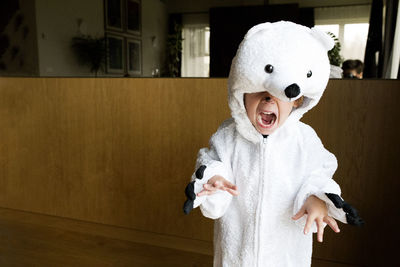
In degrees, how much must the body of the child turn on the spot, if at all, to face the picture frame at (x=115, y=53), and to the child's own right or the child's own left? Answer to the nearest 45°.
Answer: approximately 135° to the child's own right

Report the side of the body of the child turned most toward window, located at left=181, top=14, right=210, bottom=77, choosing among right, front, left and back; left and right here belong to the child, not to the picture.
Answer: back

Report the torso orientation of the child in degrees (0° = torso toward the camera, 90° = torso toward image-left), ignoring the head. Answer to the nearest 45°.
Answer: approximately 0°

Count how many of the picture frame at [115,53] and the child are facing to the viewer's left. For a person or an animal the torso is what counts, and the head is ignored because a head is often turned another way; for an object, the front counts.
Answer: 0

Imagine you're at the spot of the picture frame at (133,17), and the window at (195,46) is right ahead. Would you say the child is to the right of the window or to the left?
right

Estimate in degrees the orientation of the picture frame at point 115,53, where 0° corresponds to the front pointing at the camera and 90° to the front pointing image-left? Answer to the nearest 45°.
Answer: approximately 315°

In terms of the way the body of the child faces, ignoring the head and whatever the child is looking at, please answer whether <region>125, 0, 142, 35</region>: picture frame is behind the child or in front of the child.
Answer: behind

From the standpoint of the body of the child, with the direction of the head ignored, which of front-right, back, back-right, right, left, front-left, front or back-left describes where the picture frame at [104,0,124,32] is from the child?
back-right
